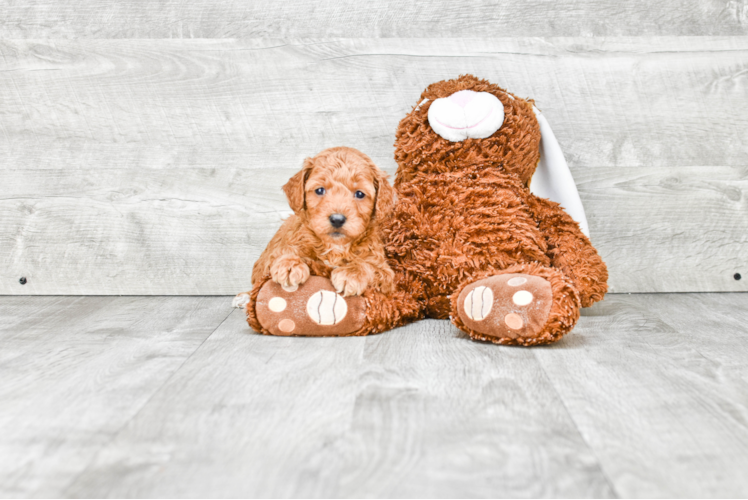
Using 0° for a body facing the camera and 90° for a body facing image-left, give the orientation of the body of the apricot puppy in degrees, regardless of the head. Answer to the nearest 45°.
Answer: approximately 0°

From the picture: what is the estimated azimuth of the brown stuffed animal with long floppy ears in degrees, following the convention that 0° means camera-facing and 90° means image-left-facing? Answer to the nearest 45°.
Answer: approximately 0°
